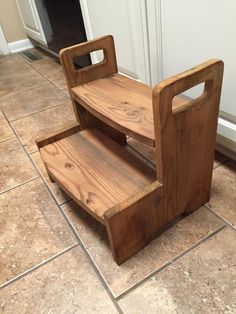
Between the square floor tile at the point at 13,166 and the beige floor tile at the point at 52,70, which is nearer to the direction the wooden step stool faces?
the square floor tile

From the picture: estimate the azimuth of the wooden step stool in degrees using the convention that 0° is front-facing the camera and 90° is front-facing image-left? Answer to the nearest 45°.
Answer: approximately 45°

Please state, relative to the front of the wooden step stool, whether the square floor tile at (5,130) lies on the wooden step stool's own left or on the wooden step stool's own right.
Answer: on the wooden step stool's own right

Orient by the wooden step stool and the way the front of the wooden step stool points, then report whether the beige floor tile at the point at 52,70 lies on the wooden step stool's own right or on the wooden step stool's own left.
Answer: on the wooden step stool's own right

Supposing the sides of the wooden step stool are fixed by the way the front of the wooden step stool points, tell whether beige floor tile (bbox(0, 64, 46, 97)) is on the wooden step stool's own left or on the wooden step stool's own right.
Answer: on the wooden step stool's own right

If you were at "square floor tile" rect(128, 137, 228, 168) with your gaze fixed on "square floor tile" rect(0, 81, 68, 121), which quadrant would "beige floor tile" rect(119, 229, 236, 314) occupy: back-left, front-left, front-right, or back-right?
back-left

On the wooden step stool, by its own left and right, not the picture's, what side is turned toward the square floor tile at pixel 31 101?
right
